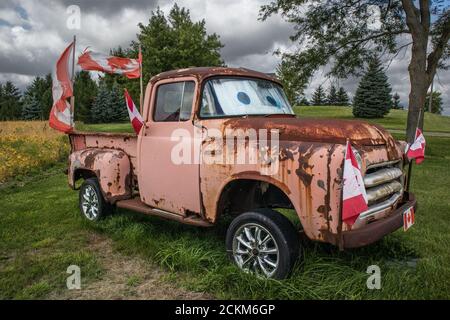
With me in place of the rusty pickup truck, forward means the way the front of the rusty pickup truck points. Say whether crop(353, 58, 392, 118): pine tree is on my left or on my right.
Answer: on my left

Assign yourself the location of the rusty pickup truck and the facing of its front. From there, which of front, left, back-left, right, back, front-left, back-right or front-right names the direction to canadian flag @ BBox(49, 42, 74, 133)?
back

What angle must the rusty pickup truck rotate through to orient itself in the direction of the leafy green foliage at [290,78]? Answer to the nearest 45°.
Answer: approximately 135° to its left

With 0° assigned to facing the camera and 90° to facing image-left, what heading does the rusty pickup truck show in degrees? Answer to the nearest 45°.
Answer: approximately 315°

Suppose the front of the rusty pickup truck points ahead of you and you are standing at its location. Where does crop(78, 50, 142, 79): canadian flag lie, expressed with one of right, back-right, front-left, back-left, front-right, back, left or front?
back
